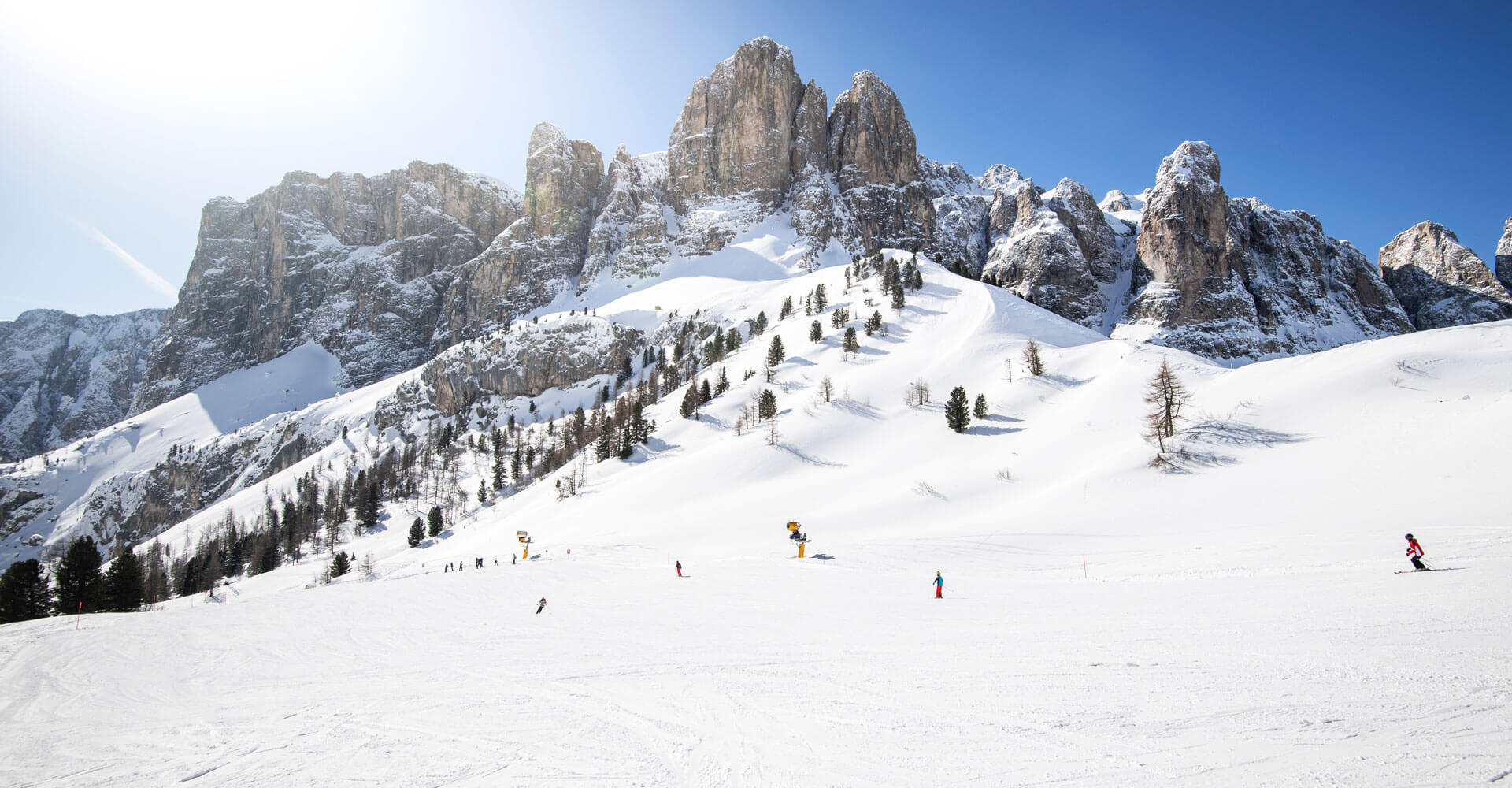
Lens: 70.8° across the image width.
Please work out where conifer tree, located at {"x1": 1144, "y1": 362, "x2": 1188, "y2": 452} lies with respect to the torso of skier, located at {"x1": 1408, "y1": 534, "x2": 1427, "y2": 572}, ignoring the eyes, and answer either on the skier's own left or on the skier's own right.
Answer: on the skier's own right

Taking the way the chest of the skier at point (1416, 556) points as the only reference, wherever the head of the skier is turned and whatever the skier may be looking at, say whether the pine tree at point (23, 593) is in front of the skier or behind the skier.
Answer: in front

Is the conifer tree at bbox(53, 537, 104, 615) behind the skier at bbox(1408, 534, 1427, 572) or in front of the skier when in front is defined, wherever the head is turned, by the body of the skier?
in front

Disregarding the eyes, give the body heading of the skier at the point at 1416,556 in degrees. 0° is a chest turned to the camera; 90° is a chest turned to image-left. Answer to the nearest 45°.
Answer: approximately 90°

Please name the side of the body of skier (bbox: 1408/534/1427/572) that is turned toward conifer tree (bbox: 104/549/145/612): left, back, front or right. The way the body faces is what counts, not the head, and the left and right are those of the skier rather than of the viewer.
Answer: front
